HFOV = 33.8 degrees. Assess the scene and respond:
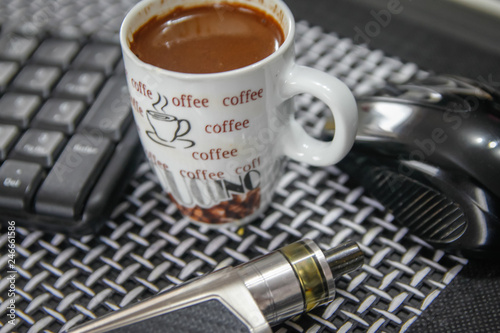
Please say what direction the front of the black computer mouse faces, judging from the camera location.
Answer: facing away from the viewer and to the left of the viewer

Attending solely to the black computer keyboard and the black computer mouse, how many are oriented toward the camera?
1

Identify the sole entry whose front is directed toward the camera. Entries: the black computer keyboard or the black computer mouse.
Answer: the black computer keyboard

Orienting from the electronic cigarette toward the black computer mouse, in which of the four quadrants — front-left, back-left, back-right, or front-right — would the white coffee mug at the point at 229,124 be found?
front-left

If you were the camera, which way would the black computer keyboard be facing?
facing the viewer

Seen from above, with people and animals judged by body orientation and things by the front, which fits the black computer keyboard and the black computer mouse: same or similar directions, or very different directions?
very different directions
